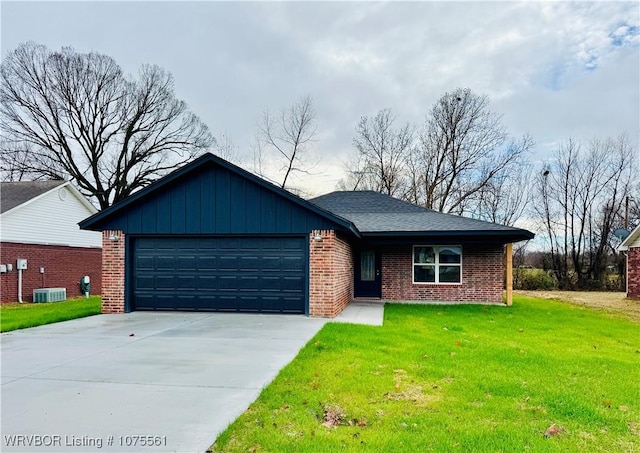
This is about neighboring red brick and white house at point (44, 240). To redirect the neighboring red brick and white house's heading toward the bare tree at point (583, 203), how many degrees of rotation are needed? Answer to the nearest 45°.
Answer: approximately 135° to its left

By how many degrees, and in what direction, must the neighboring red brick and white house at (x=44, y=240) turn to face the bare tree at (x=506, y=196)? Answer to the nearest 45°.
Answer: approximately 135° to its left

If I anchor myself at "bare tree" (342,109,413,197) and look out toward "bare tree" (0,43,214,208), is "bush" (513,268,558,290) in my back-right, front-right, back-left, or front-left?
back-left

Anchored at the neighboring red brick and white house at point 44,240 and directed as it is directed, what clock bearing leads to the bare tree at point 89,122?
The bare tree is roughly at 5 o'clock from the neighboring red brick and white house.

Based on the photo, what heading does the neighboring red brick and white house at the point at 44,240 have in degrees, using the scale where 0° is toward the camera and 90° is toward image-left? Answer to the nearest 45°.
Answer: approximately 45°
